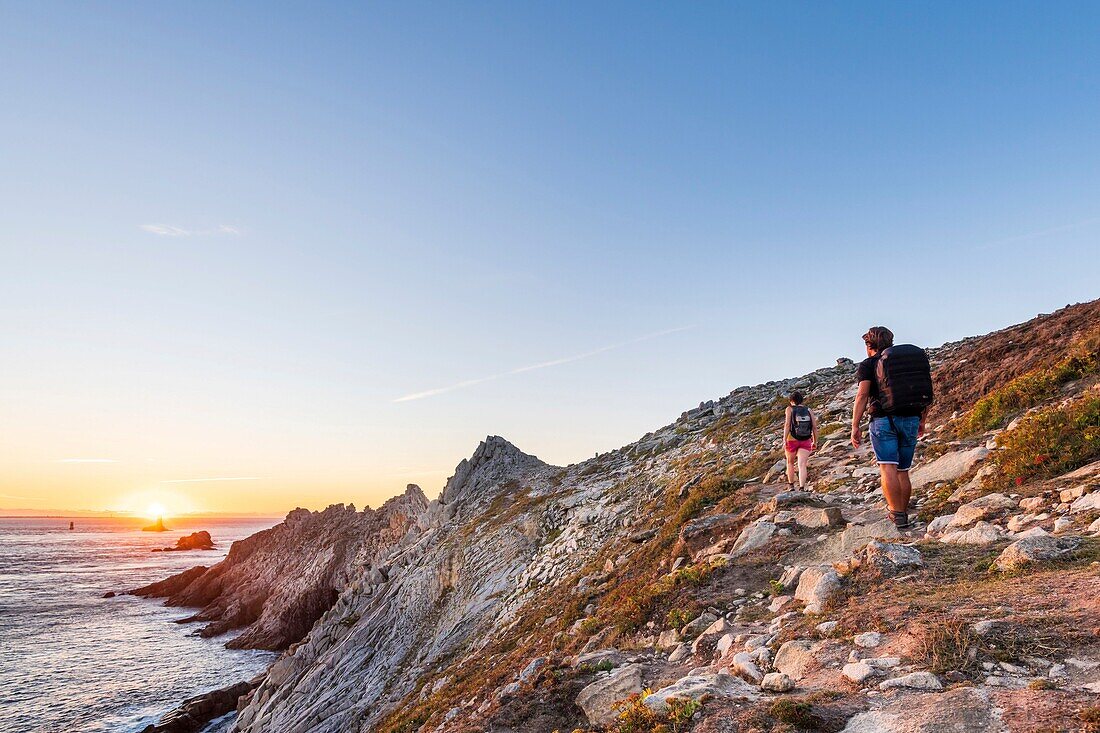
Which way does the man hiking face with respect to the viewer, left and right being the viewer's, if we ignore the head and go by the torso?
facing away from the viewer and to the left of the viewer

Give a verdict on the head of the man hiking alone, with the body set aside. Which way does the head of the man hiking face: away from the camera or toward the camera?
away from the camera

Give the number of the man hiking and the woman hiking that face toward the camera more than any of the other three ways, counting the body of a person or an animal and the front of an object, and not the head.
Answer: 0

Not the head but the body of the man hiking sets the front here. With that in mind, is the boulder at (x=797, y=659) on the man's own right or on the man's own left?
on the man's own left

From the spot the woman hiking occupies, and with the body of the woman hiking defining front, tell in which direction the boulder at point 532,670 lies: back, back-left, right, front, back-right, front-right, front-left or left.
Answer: back-left

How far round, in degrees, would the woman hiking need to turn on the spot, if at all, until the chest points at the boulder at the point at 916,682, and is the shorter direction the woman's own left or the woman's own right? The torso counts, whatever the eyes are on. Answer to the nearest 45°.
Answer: approximately 180°

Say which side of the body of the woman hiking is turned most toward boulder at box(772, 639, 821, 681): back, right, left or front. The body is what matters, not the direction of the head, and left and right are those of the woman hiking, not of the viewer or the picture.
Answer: back

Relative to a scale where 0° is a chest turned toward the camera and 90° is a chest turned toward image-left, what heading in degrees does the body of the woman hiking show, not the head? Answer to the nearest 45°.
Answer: approximately 180°

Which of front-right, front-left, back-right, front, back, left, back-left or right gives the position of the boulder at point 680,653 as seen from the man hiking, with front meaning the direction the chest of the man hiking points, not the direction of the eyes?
left
